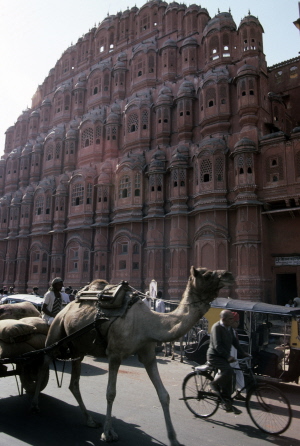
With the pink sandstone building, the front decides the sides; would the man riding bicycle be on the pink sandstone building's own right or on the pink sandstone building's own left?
on the pink sandstone building's own left

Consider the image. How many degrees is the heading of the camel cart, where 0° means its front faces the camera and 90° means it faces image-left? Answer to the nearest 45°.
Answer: approximately 270°

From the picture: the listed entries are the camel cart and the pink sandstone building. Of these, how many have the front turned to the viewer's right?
1

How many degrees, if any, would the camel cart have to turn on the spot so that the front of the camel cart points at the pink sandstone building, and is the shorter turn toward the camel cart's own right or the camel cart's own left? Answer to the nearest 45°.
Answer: approximately 45° to the camel cart's own left

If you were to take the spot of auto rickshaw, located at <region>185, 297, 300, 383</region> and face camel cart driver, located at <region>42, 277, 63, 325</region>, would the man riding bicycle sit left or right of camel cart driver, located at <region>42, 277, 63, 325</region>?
left
